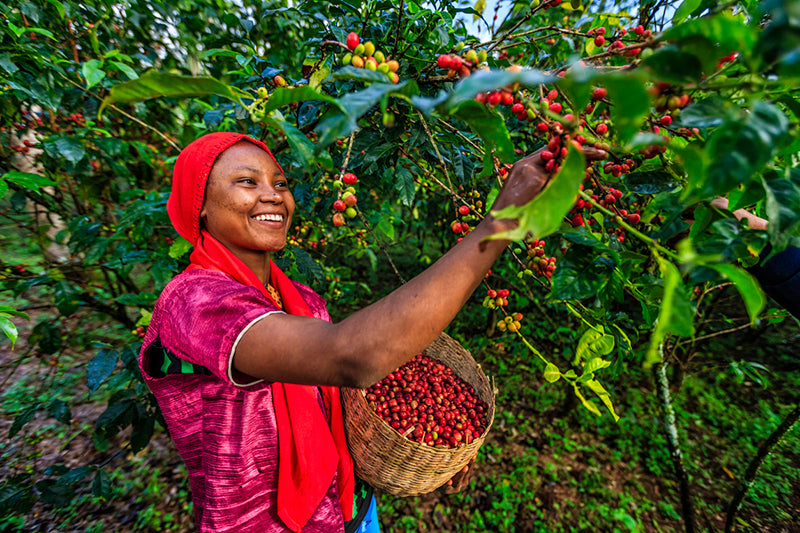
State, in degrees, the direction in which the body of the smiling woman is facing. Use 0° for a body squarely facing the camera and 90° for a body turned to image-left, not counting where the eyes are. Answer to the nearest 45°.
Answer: approximately 315°

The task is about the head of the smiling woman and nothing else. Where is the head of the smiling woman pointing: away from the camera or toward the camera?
toward the camera
